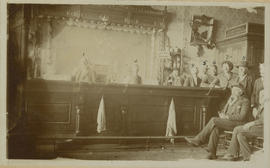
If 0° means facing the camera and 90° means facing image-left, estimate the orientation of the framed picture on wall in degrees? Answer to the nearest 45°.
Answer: approximately 0°

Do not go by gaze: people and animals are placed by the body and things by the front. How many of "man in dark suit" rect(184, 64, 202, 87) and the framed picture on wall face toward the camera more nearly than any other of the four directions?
2

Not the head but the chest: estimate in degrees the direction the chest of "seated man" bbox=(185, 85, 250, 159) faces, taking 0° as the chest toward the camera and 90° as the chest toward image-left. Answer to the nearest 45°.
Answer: approximately 45°
